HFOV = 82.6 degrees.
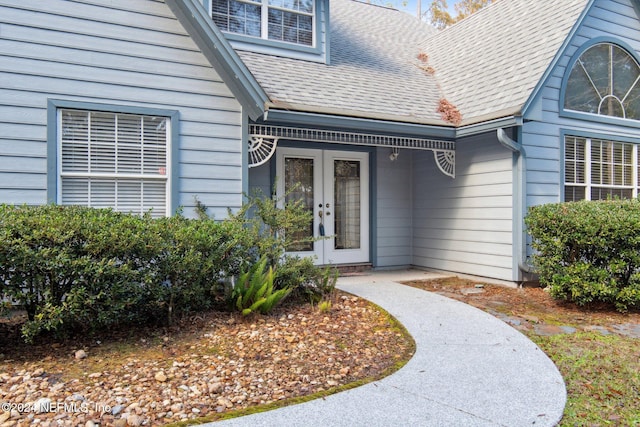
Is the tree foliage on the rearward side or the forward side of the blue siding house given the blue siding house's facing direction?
on the rearward side

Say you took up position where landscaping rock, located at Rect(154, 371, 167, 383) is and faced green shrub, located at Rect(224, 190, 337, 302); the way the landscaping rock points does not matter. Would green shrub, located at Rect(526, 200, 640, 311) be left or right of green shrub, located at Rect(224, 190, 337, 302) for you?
right

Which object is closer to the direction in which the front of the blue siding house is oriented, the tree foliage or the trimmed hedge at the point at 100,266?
the trimmed hedge

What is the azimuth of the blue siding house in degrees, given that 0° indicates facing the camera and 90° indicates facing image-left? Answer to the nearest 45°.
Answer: approximately 0°
